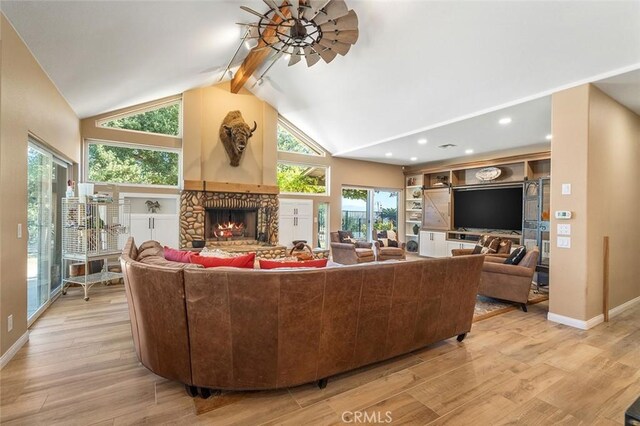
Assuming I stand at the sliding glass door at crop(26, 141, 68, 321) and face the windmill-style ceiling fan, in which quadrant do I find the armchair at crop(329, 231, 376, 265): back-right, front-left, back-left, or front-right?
front-left

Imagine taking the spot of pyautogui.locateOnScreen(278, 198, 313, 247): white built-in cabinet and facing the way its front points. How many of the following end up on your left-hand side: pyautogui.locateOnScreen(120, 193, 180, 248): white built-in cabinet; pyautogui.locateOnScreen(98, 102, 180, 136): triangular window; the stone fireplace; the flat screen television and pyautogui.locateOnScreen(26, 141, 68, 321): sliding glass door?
1

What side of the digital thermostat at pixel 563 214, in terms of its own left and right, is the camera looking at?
front

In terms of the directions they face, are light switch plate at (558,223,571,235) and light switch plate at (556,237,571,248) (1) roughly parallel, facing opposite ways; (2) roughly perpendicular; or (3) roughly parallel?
roughly parallel

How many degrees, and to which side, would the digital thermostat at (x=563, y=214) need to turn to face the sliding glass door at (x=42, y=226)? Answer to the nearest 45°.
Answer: approximately 45° to its right

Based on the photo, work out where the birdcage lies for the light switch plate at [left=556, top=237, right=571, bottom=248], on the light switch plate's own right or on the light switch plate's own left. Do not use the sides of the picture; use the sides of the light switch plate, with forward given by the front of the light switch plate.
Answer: on the light switch plate's own right

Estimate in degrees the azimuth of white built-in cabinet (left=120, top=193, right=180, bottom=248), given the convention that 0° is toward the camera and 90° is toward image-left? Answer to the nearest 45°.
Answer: approximately 0°

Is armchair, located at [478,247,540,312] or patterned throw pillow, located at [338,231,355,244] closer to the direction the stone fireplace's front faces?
the armchair

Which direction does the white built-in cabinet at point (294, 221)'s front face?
toward the camera

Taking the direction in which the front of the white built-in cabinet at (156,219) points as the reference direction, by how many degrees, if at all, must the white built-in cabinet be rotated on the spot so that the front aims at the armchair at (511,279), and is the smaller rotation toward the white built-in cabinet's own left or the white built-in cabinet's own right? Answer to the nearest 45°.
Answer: approximately 45° to the white built-in cabinet's own left

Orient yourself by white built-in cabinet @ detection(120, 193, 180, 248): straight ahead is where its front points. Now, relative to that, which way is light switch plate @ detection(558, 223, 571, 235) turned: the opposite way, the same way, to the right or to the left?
to the right

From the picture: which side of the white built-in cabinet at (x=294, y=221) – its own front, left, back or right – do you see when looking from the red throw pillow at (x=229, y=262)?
front

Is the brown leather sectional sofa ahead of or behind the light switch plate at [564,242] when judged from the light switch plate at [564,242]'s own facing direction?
ahead

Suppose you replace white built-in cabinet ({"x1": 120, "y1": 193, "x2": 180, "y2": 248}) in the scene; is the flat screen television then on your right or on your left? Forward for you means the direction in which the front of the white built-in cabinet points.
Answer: on your left
